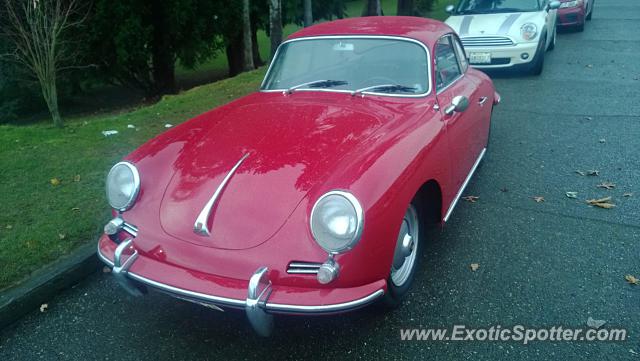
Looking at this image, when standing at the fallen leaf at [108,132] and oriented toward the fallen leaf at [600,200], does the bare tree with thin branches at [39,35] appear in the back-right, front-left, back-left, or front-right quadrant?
back-left

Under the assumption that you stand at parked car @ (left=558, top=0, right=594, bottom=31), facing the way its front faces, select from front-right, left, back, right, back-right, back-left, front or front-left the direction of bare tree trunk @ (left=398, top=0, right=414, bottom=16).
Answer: front-right

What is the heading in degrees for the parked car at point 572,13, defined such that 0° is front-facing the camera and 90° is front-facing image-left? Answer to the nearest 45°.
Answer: approximately 45°

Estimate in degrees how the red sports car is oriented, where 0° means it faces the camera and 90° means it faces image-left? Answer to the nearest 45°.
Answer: approximately 45°

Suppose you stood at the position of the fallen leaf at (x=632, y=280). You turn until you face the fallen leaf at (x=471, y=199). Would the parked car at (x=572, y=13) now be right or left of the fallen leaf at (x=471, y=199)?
right
